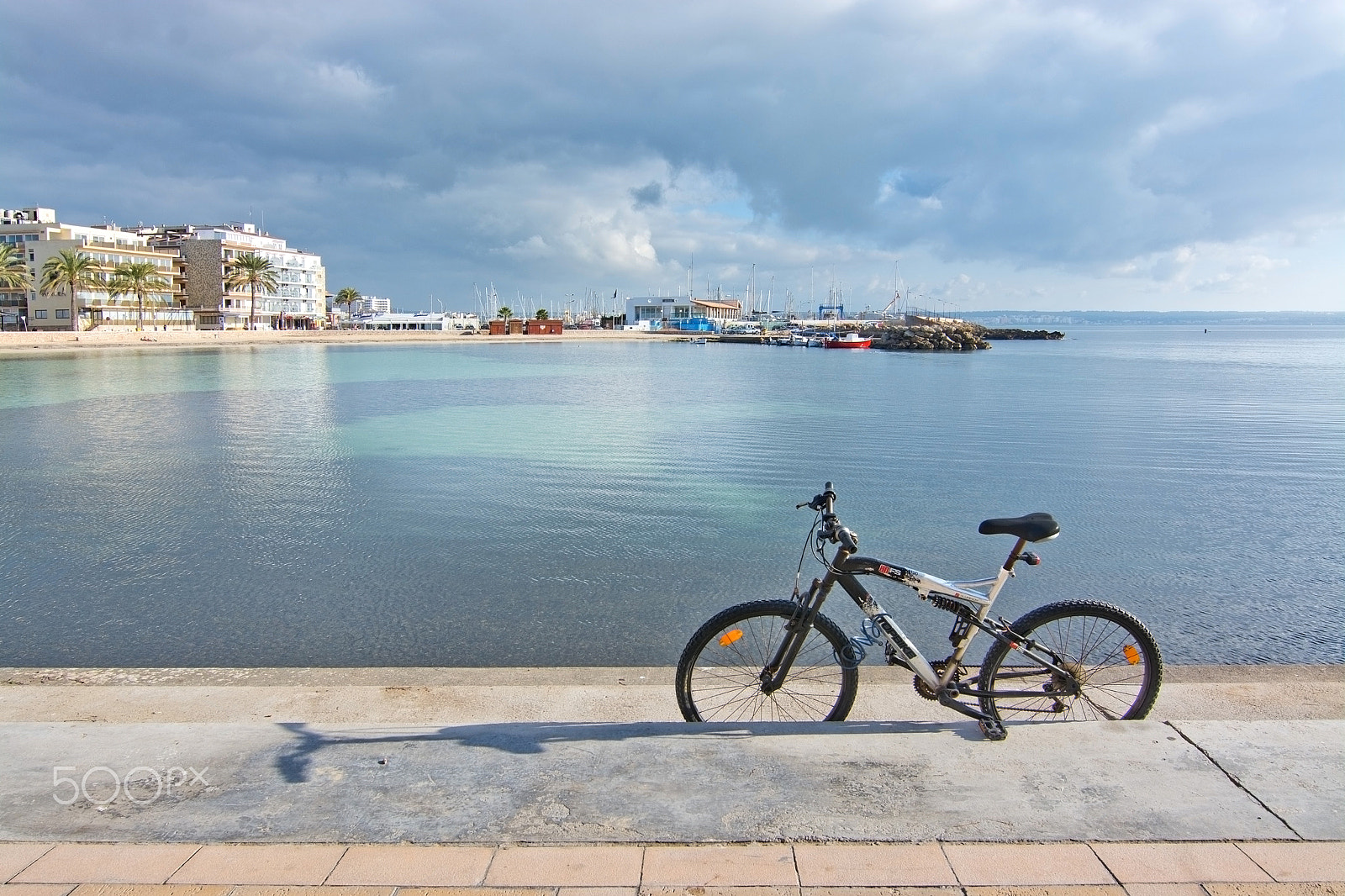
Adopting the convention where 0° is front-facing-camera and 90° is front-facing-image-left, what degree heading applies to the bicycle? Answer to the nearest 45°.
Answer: approximately 90°
